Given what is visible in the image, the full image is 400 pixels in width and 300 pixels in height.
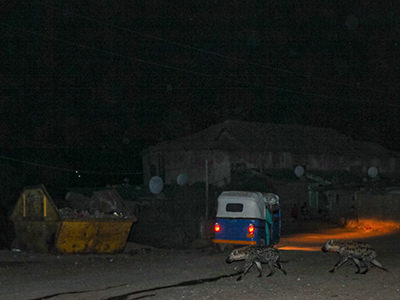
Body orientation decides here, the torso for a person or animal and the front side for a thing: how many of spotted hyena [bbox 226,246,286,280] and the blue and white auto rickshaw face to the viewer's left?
1

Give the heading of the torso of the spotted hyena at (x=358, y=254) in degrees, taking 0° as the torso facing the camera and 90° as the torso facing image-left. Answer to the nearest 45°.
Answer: approximately 90°

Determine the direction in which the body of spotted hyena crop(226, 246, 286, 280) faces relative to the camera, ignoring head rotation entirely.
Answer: to the viewer's left

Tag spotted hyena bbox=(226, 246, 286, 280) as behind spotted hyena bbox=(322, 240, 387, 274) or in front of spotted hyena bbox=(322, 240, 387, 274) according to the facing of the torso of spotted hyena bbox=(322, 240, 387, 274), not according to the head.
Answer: in front

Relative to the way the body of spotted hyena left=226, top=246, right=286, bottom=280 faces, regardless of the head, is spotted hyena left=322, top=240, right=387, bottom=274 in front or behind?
behind

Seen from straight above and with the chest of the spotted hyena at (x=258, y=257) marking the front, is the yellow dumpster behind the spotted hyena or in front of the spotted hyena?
in front

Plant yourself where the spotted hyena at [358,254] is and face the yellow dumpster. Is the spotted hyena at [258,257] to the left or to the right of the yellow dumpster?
left

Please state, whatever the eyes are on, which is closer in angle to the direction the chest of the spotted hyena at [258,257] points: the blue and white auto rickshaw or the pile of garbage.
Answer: the pile of garbage

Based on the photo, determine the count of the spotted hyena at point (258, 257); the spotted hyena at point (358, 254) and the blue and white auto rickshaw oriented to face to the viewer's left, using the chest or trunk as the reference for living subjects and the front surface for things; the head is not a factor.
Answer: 2

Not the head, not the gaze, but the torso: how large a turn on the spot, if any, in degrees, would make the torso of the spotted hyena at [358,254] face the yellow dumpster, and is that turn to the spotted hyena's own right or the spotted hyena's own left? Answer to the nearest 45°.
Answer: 0° — it already faces it

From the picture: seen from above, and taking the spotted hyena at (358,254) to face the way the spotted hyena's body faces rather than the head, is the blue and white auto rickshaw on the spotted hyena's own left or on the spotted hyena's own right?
on the spotted hyena's own right

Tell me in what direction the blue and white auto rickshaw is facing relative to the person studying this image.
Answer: facing away from the viewer and to the right of the viewer
